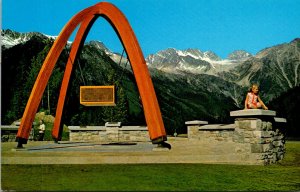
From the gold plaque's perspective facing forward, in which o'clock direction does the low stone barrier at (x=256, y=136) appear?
The low stone barrier is roughly at 10 o'clock from the gold plaque.

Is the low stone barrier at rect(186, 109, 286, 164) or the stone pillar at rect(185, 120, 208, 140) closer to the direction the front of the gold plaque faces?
the low stone barrier

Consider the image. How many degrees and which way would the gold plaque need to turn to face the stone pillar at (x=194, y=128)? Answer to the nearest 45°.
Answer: approximately 135° to its left

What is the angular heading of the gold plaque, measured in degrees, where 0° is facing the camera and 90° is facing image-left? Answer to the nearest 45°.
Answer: approximately 0°
